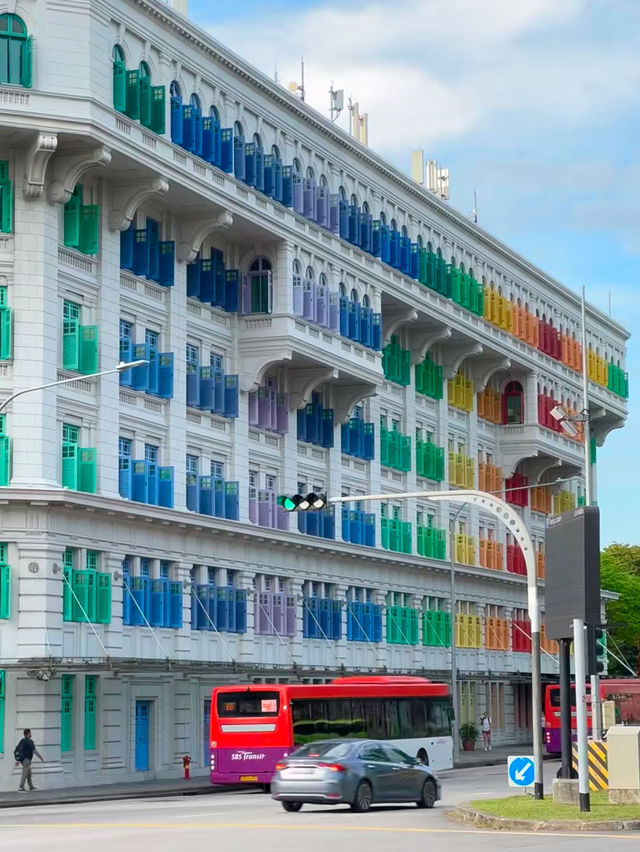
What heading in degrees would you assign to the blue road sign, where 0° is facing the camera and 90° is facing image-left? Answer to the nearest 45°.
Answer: approximately 0°

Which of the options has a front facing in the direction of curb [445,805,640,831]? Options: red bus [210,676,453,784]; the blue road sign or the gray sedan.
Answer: the blue road sign

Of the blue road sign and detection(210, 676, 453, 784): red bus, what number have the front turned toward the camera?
1

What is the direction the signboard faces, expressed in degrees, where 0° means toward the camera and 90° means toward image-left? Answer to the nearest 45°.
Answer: approximately 45°

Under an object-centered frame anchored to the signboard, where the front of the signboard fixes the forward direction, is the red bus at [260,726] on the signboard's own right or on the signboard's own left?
on the signboard's own right

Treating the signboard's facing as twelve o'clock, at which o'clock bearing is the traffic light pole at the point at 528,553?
The traffic light pole is roughly at 4 o'clock from the signboard.

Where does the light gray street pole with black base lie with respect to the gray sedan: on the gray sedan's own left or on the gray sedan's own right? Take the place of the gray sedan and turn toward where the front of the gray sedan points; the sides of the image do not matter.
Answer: on the gray sedan's own right

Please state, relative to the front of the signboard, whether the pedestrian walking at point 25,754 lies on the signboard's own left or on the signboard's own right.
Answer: on the signboard's own right
